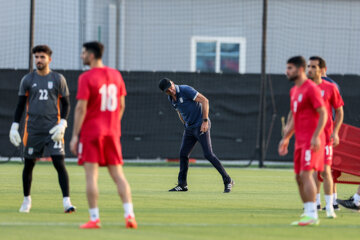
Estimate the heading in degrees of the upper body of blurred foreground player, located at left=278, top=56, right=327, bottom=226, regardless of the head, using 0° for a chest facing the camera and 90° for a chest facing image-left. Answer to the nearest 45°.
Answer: approximately 45°

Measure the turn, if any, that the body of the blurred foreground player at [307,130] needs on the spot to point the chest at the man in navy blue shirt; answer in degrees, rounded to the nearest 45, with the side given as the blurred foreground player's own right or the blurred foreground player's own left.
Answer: approximately 90° to the blurred foreground player's own right

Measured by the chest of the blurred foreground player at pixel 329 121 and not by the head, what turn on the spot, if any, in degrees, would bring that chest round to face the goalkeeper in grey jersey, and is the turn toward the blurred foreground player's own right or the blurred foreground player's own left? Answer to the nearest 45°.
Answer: approximately 45° to the blurred foreground player's own right

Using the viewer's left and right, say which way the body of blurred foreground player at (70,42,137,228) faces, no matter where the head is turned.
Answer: facing away from the viewer and to the left of the viewer

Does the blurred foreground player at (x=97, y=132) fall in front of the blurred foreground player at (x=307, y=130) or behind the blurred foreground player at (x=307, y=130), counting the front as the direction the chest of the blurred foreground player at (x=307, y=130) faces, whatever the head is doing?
in front

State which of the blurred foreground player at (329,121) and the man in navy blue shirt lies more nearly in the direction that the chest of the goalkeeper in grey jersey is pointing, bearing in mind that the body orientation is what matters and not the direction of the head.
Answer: the blurred foreground player

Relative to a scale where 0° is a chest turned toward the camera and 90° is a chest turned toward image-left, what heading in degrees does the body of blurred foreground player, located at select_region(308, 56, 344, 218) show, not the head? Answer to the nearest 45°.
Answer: approximately 45°

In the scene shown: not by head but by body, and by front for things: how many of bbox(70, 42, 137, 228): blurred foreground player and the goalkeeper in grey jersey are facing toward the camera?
1

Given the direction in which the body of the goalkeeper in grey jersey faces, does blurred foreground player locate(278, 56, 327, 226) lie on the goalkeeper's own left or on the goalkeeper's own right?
on the goalkeeper's own left
